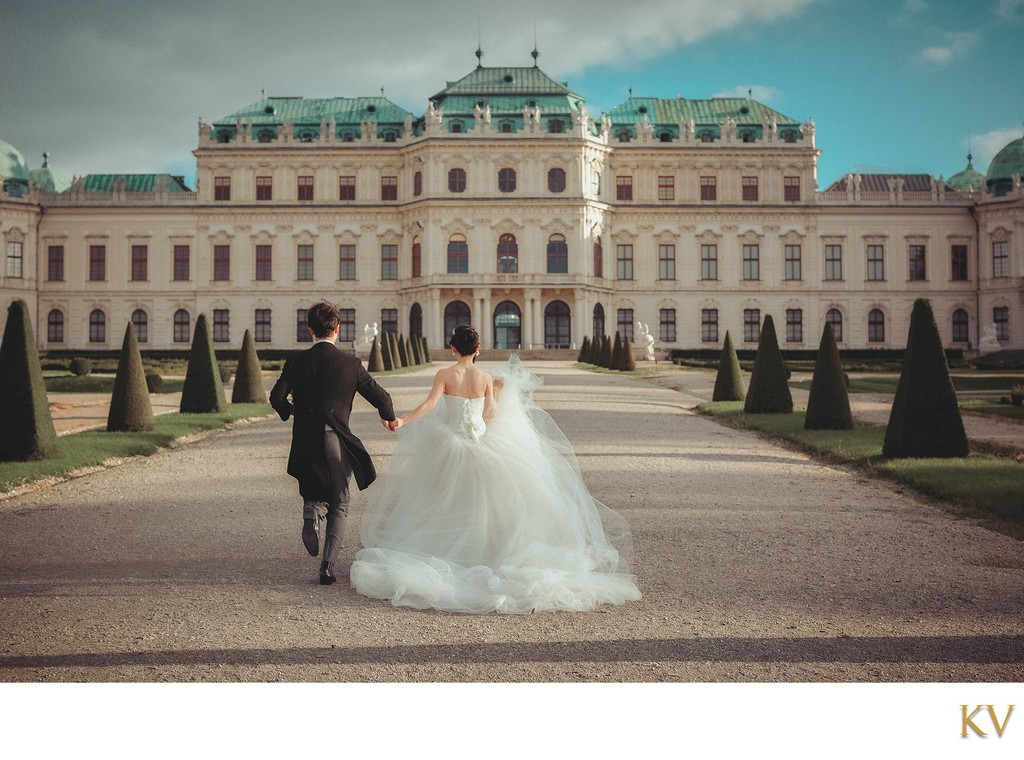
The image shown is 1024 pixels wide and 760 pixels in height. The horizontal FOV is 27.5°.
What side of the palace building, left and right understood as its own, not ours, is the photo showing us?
front

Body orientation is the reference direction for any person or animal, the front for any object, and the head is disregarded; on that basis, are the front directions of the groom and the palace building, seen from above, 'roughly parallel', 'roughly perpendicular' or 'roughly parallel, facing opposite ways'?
roughly parallel, facing opposite ways

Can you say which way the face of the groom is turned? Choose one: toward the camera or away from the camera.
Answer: away from the camera

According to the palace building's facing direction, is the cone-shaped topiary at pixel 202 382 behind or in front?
in front

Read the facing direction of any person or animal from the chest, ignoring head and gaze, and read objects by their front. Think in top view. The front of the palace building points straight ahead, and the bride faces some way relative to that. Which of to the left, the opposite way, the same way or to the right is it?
the opposite way

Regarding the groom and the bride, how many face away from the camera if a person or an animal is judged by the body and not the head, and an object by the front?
2

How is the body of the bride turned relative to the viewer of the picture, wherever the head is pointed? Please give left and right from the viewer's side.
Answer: facing away from the viewer

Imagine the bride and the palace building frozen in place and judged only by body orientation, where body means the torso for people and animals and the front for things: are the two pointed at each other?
yes

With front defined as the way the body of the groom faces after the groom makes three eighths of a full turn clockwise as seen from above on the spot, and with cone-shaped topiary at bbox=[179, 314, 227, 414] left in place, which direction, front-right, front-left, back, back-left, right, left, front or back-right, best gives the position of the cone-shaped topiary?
back-left

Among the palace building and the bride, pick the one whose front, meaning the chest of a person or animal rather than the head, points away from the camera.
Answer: the bride

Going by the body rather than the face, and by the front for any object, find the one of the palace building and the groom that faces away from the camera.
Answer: the groom

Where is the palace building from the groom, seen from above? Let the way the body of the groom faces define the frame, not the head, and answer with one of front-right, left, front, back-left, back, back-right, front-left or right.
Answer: front

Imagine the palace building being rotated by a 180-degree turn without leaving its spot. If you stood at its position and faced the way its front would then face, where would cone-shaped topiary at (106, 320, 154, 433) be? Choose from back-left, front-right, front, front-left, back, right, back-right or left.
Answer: back

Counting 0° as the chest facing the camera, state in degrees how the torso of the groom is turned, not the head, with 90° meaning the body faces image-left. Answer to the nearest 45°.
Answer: approximately 180°

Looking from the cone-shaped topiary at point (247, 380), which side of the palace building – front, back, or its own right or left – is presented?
front

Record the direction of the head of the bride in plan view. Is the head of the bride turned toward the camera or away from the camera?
away from the camera
